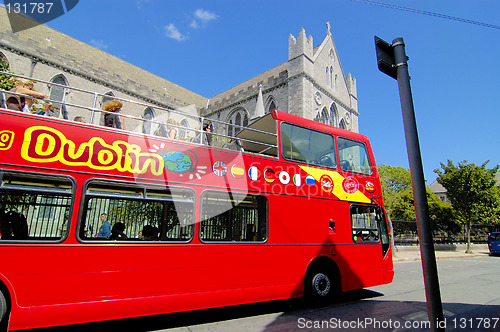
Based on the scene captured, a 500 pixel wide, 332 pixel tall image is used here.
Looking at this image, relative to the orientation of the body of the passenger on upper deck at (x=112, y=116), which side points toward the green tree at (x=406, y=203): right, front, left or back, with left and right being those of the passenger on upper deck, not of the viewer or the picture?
front

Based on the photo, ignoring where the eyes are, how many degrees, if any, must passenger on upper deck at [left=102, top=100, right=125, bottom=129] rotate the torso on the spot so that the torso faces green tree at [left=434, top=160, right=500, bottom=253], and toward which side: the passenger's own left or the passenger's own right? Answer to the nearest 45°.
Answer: approximately 45° to the passenger's own right

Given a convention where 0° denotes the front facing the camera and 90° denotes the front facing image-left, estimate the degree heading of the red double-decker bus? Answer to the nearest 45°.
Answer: approximately 225°

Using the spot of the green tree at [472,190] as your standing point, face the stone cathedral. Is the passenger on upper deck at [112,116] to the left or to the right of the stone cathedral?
left

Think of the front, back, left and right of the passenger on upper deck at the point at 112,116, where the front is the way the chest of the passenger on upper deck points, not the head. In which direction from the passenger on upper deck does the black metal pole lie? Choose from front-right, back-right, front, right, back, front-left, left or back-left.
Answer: right

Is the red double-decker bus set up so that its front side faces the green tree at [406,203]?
yes

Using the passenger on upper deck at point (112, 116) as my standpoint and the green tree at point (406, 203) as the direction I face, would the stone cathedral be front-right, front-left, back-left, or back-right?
front-left

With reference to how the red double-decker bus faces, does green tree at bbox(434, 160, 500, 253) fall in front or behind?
in front

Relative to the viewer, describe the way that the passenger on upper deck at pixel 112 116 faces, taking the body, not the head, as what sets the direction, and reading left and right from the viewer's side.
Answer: facing away from the viewer and to the right of the viewer
